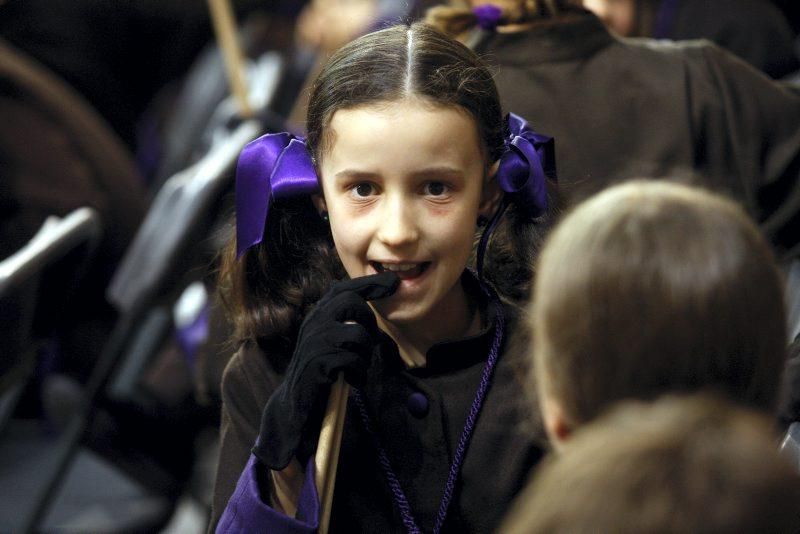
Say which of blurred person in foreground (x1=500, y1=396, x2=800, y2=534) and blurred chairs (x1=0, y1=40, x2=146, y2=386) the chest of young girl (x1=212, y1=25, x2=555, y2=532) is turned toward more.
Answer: the blurred person in foreground

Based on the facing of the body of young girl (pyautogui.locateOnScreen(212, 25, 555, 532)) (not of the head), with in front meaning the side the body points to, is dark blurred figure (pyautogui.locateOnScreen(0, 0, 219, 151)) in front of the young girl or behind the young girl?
behind

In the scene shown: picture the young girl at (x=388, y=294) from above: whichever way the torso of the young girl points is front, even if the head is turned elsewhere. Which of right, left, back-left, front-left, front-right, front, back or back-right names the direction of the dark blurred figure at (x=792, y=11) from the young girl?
back-left

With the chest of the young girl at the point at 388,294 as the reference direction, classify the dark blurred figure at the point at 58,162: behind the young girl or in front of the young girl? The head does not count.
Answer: behind

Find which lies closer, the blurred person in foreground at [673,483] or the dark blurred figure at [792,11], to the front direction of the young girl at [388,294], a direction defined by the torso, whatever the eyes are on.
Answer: the blurred person in foreground

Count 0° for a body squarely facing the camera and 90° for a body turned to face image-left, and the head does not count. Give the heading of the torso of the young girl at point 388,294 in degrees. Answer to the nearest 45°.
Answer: approximately 0°

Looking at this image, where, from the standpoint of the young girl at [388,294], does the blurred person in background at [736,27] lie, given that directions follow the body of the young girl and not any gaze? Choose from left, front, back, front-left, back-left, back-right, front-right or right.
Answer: back-left
